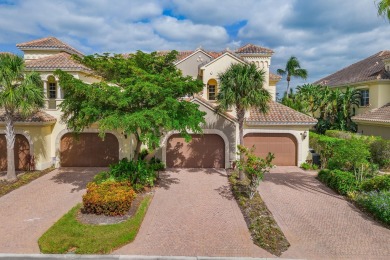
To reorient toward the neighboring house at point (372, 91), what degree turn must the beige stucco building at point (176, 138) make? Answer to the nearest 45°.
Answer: approximately 90° to its left

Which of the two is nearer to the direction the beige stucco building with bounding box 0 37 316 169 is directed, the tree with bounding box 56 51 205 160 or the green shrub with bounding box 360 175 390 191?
the tree

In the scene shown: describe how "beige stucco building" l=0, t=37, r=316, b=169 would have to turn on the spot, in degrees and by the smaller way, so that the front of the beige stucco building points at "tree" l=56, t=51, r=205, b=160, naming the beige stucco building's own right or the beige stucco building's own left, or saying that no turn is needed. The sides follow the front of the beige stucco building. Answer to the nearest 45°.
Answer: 0° — it already faces it

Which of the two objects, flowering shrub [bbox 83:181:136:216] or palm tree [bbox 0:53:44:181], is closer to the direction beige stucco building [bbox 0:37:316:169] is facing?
the flowering shrub

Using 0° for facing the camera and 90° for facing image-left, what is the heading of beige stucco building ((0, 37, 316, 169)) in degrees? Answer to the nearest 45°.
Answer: approximately 0°

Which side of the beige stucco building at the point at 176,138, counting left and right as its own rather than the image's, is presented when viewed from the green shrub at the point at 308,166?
left

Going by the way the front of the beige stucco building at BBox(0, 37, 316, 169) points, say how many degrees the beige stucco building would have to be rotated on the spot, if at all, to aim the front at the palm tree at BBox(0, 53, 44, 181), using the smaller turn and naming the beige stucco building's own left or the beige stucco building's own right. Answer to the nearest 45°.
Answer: approximately 90° to the beige stucco building's own right

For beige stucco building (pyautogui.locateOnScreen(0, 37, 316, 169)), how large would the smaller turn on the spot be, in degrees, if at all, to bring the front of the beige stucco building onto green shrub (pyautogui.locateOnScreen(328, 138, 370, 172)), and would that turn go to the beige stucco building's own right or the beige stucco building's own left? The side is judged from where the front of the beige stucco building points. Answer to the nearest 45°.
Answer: approximately 45° to the beige stucco building's own left

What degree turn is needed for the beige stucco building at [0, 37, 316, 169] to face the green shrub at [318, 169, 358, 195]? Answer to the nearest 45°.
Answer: approximately 45° to its left

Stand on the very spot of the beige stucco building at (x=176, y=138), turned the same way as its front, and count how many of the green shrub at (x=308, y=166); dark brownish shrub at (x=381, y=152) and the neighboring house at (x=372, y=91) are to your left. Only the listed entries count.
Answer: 3

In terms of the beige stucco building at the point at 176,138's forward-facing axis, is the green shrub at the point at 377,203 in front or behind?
in front

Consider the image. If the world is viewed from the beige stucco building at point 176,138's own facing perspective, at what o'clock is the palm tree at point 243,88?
The palm tree is roughly at 11 o'clock from the beige stucco building.

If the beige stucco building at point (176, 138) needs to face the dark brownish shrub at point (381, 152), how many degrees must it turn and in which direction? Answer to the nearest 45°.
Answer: approximately 90° to its left
